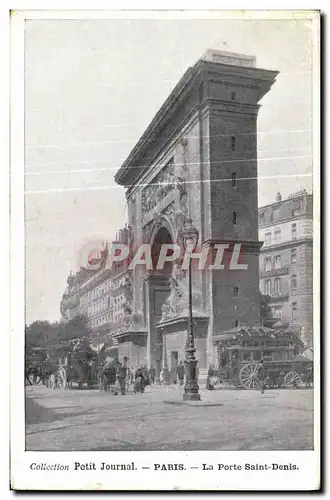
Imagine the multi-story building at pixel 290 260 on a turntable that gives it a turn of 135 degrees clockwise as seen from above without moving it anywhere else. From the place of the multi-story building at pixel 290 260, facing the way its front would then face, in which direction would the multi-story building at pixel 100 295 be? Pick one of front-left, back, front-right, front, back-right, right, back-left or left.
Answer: left

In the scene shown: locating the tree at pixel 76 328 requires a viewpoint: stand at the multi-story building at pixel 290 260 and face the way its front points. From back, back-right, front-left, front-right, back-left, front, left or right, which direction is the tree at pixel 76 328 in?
front-right

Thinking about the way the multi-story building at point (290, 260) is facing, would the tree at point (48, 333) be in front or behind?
in front

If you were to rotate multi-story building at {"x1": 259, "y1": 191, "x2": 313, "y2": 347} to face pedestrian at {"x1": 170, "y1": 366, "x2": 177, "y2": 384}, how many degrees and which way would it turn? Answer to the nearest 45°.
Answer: approximately 45° to its right

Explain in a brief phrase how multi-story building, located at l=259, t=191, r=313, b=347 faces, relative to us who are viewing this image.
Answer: facing the viewer and to the left of the viewer
